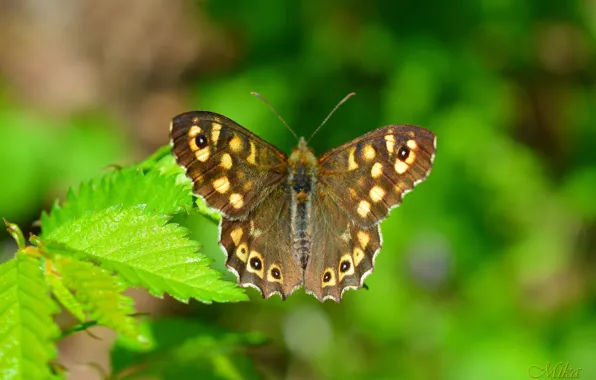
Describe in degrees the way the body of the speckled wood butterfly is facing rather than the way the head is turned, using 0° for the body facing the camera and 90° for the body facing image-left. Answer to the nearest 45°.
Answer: approximately 180°

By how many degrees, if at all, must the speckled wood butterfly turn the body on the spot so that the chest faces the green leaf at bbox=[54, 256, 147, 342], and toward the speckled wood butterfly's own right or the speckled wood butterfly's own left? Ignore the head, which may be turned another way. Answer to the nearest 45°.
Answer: approximately 135° to the speckled wood butterfly's own left

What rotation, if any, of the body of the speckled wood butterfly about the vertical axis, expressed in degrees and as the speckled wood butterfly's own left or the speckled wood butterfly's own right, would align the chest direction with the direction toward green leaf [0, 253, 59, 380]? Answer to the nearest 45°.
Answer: approximately 135° to the speckled wood butterfly's own left

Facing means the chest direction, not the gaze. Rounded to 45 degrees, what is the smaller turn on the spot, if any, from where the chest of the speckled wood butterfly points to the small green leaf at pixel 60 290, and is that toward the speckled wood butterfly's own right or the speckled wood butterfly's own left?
approximately 135° to the speckled wood butterfly's own left

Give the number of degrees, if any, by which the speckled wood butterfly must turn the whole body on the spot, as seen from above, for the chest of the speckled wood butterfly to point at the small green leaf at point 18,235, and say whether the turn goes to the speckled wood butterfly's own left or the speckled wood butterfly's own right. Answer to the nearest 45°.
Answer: approximately 135° to the speckled wood butterfly's own left
